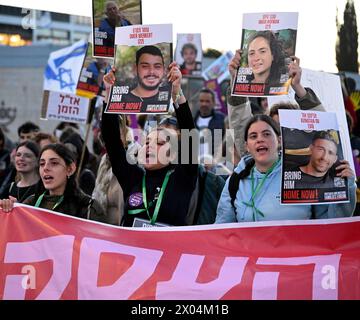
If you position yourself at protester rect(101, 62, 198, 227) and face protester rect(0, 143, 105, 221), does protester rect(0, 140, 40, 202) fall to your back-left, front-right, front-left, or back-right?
front-right

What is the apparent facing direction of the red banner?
toward the camera

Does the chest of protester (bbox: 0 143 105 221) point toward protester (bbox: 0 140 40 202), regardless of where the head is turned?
no

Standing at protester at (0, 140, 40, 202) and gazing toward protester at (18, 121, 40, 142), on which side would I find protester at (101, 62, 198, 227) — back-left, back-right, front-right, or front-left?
back-right

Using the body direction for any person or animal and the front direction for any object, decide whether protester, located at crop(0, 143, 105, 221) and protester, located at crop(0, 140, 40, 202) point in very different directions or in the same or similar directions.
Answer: same or similar directions

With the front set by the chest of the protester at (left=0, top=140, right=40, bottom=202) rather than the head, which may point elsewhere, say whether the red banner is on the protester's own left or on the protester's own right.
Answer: on the protester's own left

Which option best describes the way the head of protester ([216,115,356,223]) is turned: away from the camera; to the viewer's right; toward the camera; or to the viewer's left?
toward the camera

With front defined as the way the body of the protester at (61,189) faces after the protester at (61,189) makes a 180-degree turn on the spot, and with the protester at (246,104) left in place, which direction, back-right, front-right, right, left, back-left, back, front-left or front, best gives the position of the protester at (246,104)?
front-right

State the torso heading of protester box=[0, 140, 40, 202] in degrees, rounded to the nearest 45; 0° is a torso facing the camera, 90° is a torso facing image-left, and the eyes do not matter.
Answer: approximately 45°

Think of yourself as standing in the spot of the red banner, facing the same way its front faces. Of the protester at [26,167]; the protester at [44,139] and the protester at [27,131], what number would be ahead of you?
0

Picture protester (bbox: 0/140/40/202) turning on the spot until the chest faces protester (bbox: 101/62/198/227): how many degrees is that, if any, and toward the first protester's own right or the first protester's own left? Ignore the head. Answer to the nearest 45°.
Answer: approximately 90° to the first protester's own left

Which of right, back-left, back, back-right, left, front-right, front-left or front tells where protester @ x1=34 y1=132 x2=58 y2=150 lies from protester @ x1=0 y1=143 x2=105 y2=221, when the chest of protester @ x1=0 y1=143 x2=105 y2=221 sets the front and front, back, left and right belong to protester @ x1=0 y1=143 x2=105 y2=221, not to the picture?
back-right

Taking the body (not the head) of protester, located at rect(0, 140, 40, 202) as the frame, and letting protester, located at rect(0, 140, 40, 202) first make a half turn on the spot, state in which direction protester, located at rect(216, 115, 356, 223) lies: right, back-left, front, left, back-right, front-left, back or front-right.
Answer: right

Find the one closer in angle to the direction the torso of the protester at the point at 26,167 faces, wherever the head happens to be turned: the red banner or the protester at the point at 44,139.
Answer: the red banner

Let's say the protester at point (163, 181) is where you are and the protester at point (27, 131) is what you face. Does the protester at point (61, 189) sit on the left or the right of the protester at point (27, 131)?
left

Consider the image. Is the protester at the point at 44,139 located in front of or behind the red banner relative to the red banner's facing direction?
behind

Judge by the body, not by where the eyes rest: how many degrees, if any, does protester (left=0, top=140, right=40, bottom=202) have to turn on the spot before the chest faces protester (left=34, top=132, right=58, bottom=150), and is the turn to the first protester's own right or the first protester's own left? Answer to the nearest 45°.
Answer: approximately 135° to the first protester's own right

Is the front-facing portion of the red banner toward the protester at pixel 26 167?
no
